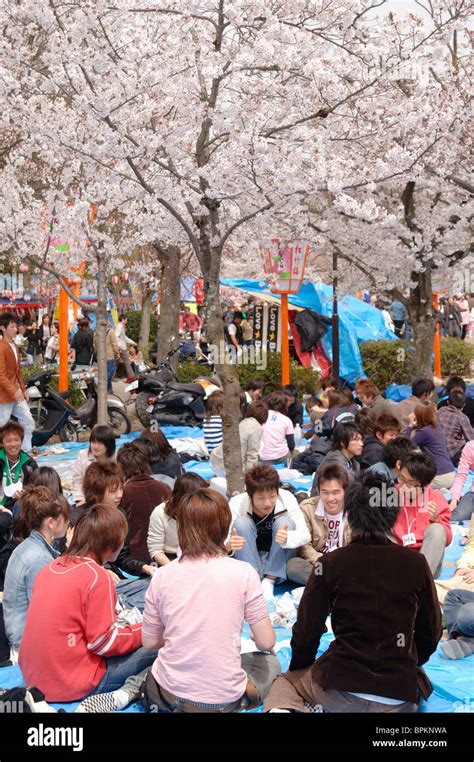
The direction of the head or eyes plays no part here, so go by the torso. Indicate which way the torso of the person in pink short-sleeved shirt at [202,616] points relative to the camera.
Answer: away from the camera

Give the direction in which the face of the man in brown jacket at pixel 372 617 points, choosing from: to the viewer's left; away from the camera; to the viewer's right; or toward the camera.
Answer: away from the camera

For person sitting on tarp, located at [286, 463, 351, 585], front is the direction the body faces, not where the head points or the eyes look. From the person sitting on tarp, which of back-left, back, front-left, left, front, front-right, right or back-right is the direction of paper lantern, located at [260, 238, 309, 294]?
back

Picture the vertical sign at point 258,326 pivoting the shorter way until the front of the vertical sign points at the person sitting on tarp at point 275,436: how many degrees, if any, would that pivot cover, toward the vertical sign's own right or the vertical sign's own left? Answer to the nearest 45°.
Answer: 0° — it already faces them

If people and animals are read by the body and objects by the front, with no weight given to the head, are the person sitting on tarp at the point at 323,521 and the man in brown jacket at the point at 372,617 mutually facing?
yes

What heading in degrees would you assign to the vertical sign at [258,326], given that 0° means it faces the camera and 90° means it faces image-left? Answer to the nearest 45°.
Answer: approximately 0°

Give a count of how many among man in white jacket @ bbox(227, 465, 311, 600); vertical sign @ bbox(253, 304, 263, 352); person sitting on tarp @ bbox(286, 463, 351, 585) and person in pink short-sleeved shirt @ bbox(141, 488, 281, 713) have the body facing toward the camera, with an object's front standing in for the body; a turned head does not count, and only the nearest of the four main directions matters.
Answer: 3

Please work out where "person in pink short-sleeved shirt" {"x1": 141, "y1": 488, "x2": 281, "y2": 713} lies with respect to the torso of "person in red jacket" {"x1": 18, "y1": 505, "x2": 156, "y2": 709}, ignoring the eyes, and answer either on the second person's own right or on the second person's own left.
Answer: on the second person's own right

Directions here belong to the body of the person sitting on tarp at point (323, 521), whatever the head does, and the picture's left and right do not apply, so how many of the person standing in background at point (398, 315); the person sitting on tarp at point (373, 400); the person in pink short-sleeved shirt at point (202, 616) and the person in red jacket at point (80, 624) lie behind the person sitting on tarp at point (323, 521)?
2

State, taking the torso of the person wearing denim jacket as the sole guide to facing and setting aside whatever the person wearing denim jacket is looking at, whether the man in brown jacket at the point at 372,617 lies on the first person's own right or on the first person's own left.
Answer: on the first person's own right
